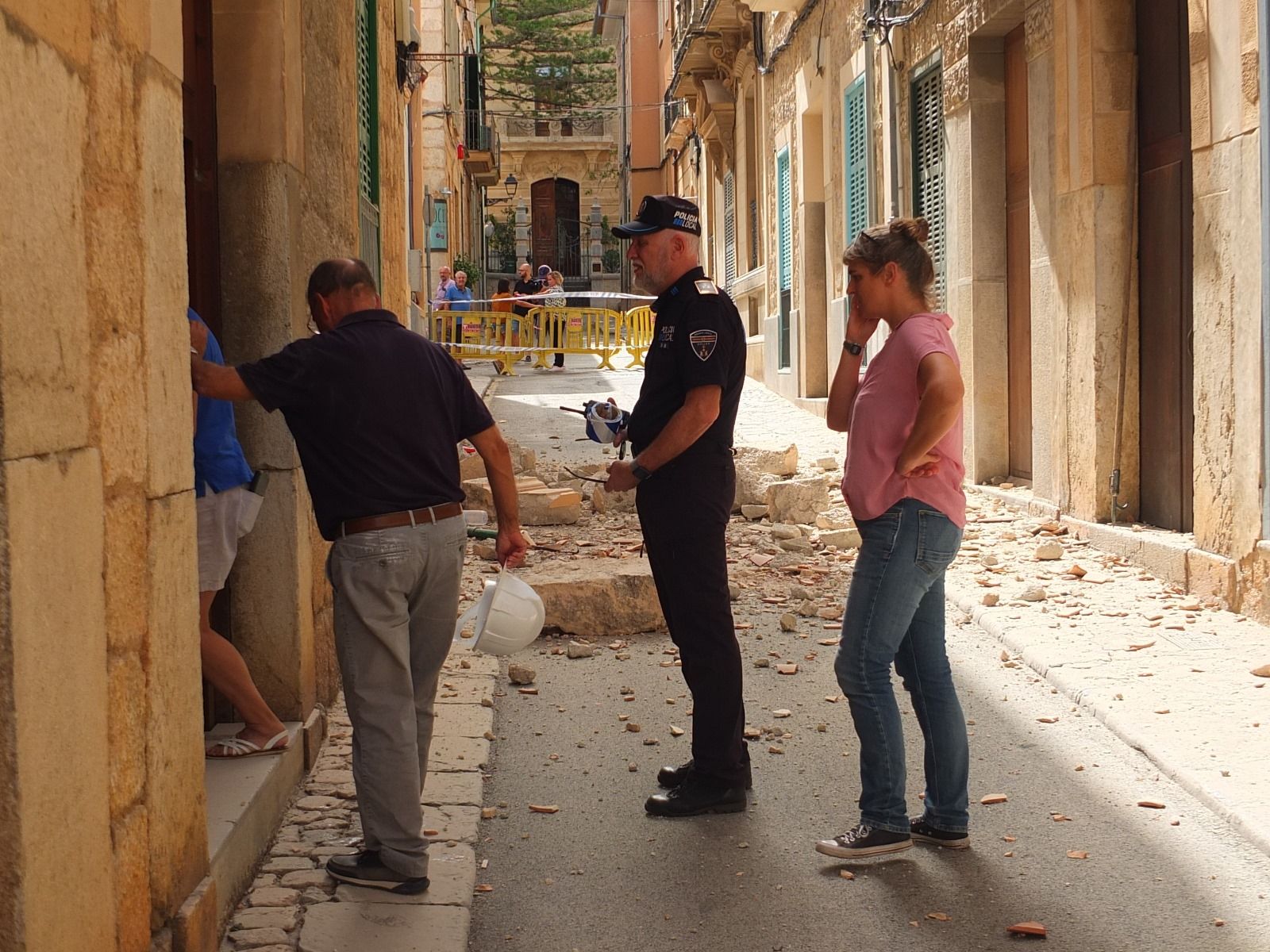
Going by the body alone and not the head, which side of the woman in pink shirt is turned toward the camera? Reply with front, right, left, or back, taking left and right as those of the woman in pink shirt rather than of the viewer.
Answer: left

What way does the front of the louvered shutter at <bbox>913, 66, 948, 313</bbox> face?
to the viewer's left

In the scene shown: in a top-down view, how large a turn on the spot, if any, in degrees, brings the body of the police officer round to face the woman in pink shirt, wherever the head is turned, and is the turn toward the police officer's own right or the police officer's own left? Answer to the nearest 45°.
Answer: approximately 135° to the police officer's own left

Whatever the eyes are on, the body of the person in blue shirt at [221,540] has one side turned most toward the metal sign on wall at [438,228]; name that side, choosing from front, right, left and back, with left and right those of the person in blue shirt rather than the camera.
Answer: right

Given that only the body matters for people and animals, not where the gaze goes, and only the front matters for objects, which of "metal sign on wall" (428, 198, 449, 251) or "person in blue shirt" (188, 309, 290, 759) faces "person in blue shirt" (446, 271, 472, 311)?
the metal sign on wall

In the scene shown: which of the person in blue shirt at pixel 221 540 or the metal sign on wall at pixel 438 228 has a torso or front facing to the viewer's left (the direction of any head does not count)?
the person in blue shirt

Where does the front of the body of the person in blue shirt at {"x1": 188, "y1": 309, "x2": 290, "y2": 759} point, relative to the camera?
to the viewer's left

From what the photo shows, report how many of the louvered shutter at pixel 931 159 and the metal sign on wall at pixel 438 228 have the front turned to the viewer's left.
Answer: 1

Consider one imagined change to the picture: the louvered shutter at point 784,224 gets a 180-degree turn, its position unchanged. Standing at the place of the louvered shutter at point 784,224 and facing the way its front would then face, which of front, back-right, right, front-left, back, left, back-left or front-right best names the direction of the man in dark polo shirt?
right

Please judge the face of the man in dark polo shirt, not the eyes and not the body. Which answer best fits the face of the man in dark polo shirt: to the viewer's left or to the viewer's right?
to the viewer's left

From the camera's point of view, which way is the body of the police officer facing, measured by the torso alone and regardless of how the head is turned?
to the viewer's left
